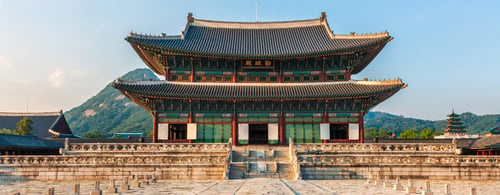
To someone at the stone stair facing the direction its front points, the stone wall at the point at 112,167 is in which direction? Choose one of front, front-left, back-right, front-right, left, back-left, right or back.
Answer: right

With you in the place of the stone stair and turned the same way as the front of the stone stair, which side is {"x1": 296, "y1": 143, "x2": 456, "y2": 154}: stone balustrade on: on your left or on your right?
on your left

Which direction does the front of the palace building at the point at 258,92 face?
toward the camera

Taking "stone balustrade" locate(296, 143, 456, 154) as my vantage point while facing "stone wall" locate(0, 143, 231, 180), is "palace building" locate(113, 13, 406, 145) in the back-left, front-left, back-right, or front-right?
front-right

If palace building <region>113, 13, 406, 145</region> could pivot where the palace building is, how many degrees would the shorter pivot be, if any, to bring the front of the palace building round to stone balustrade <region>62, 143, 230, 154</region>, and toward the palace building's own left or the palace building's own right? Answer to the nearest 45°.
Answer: approximately 45° to the palace building's own right

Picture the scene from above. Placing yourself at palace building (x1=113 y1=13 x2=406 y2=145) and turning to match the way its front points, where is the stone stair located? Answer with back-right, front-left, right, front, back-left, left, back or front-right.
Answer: front

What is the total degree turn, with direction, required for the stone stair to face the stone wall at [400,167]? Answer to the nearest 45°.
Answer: approximately 90° to its left

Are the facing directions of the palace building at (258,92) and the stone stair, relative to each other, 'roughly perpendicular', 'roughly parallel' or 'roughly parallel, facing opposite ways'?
roughly parallel

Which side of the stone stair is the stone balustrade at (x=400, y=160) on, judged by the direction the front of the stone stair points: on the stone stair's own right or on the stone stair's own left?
on the stone stair's own left

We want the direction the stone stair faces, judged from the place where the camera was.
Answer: facing the viewer

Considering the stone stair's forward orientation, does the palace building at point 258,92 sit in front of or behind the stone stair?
behind

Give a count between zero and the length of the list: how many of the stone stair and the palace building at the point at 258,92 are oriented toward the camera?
2

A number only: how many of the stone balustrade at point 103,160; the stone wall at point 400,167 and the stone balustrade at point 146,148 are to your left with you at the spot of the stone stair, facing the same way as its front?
1

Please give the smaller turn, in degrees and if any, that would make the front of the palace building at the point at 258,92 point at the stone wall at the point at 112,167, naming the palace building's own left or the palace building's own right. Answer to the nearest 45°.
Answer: approximately 45° to the palace building's own right

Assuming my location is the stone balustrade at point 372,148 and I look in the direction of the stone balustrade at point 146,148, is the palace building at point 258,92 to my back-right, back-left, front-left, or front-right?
front-right

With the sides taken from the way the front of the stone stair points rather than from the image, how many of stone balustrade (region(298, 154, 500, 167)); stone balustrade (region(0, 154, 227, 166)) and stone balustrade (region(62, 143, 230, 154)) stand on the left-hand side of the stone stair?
1

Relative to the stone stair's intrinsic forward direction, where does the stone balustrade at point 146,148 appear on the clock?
The stone balustrade is roughly at 4 o'clock from the stone stair.
